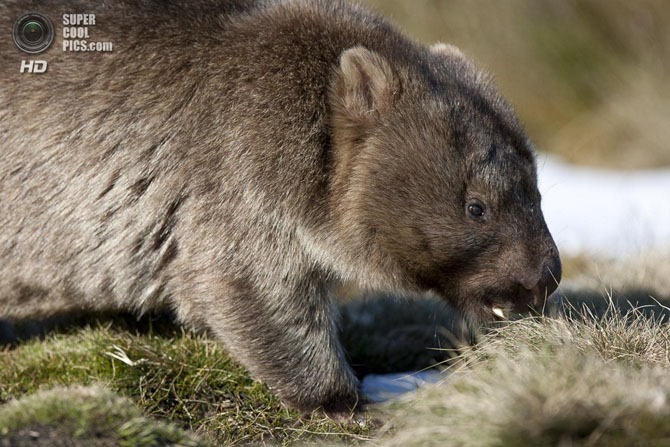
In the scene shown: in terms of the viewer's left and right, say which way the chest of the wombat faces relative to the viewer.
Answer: facing to the right of the viewer
